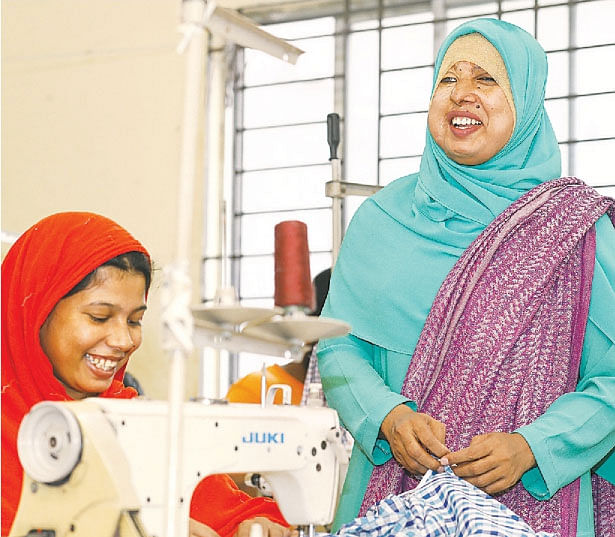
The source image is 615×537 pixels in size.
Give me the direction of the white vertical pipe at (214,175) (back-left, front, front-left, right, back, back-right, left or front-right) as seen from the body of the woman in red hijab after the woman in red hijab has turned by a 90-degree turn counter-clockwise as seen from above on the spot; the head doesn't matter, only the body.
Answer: front-left

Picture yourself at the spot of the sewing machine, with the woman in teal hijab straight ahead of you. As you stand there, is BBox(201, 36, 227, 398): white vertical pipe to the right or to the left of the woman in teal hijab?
left

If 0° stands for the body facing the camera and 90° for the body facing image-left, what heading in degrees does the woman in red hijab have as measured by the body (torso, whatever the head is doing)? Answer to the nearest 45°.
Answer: approximately 315°

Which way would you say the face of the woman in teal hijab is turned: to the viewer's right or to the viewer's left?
to the viewer's left

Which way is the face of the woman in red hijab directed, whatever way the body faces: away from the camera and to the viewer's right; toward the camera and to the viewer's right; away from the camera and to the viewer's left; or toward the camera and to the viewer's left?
toward the camera and to the viewer's right

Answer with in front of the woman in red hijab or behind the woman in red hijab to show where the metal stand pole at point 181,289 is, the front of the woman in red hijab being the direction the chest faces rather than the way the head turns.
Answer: in front
